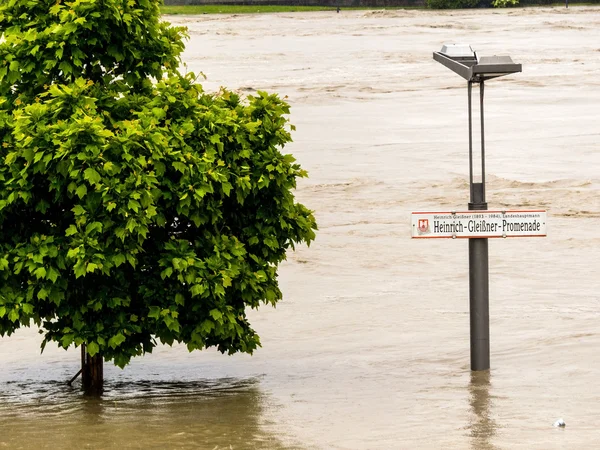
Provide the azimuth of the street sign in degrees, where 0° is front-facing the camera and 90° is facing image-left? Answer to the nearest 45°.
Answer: approximately 0°
